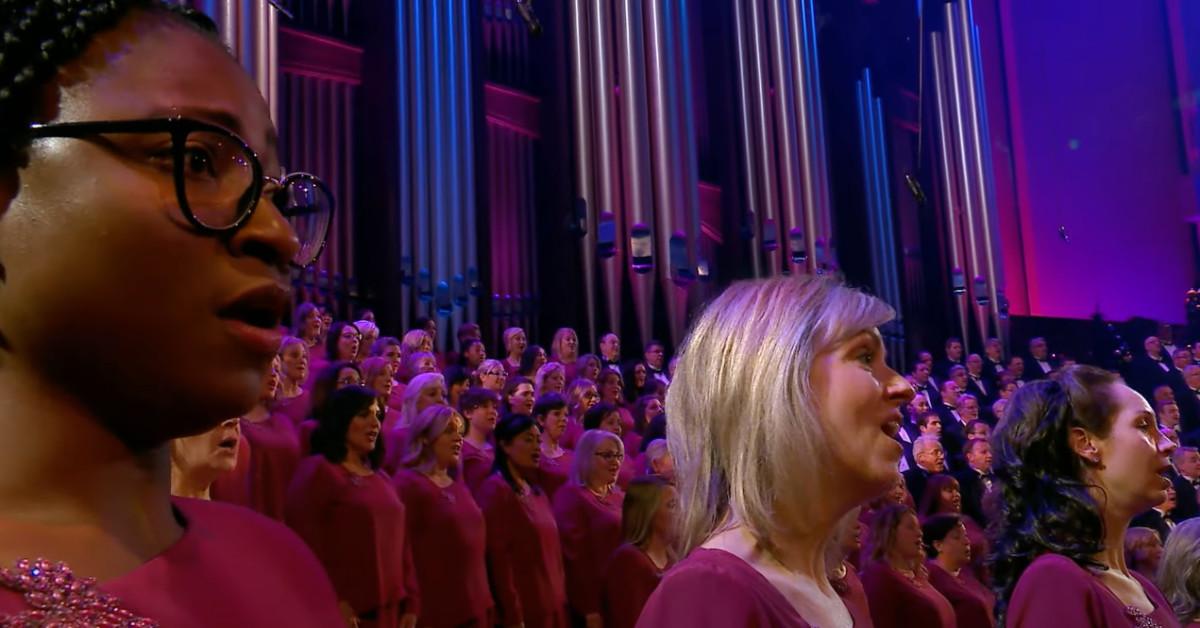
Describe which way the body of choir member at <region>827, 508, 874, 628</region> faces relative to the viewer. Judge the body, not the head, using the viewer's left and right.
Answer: facing to the right of the viewer

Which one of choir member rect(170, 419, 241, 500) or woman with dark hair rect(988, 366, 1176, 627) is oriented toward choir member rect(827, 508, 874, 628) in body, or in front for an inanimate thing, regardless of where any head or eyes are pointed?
choir member rect(170, 419, 241, 500)

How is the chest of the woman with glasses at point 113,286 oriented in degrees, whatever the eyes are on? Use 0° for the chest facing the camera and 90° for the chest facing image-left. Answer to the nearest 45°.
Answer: approximately 315°

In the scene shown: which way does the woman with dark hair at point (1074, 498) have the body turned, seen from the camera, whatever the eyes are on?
to the viewer's right
